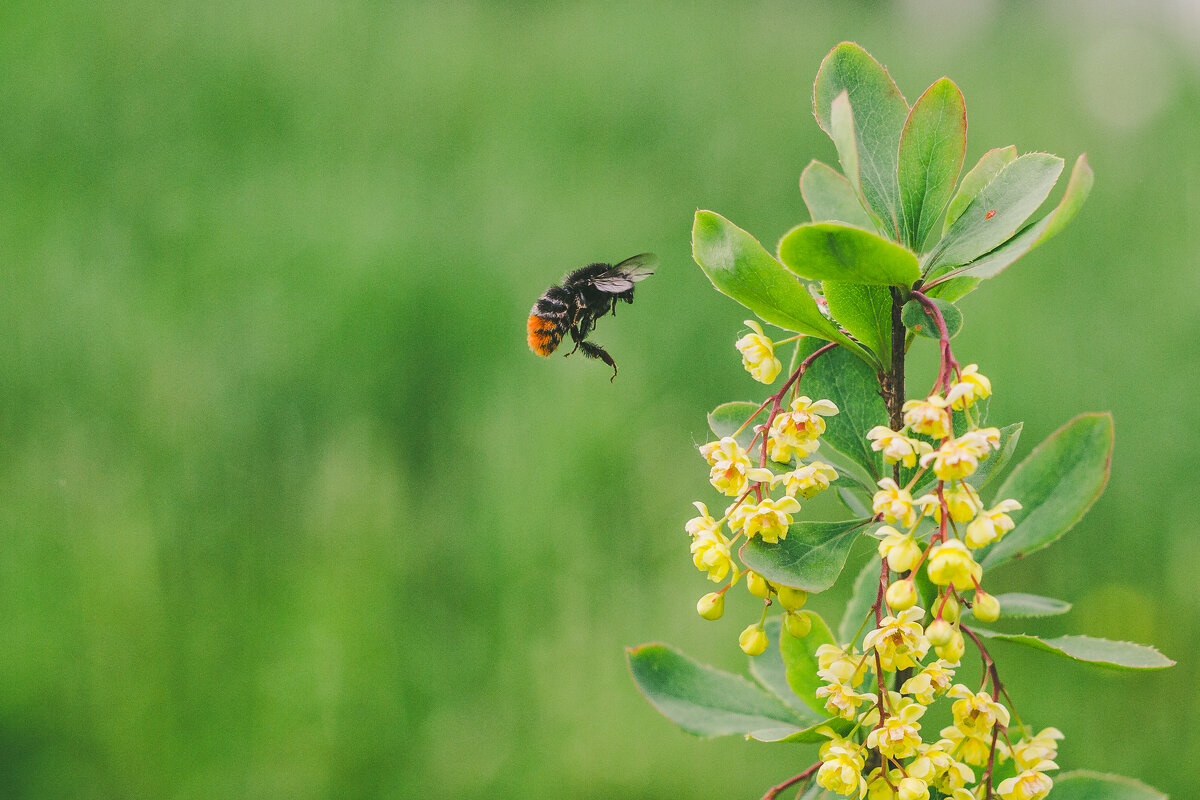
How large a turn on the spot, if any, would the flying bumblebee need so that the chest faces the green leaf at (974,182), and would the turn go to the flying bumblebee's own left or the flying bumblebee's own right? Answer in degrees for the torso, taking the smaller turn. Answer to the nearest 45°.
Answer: approximately 45° to the flying bumblebee's own right

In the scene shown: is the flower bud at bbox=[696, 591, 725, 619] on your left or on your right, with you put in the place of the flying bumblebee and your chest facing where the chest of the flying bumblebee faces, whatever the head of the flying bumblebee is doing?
on your right

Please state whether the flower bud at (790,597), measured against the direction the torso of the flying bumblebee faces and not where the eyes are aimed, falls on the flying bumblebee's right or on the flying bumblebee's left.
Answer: on the flying bumblebee's right

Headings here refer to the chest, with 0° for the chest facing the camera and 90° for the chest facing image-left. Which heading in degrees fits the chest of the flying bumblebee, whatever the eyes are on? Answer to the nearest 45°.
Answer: approximately 270°

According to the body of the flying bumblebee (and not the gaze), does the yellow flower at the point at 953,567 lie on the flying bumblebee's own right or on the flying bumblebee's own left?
on the flying bumblebee's own right

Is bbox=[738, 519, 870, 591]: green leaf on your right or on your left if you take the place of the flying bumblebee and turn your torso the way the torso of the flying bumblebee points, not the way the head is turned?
on your right

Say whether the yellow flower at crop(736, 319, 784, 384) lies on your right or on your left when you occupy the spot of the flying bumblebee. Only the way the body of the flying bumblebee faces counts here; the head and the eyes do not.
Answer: on your right
